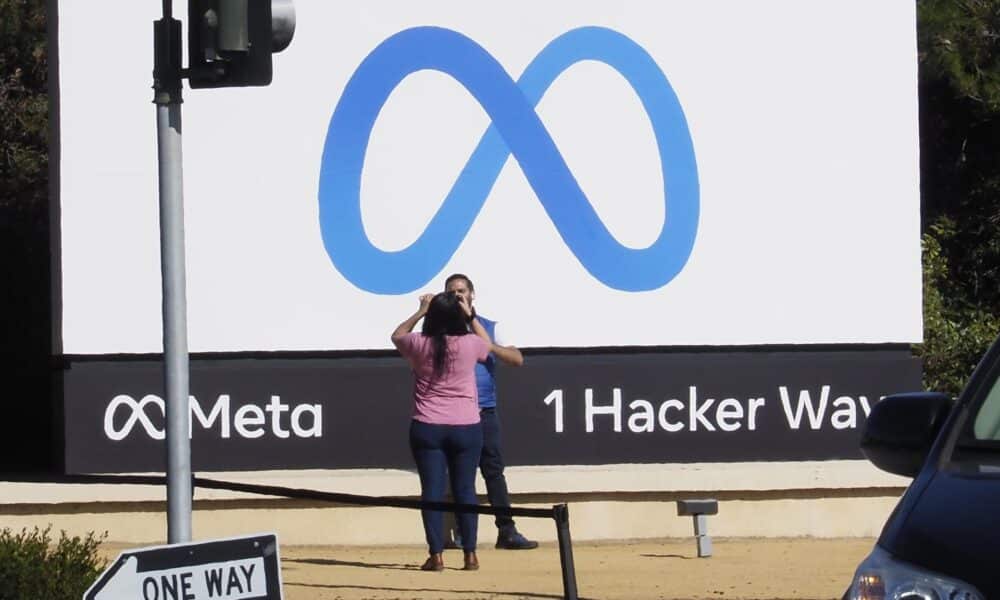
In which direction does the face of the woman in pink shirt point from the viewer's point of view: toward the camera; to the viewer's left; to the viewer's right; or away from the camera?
away from the camera

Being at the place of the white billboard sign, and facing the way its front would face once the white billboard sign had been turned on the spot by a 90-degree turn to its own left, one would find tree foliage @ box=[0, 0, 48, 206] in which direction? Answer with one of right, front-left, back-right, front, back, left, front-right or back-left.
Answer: back-left

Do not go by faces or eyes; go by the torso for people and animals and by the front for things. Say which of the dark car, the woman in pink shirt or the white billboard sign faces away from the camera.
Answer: the woman in pink shirt

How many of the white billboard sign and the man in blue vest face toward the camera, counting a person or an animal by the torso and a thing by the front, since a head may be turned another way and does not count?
2

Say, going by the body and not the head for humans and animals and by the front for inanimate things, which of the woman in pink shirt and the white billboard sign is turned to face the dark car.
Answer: the white billboard sign

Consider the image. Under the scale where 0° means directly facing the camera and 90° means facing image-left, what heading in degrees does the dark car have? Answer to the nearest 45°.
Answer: approximately 45°

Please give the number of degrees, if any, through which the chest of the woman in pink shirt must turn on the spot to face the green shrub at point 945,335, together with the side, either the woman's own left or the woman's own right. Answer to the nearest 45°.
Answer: approximately 45° to the woman's own right

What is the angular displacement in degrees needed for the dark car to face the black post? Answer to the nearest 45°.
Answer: approximately 90° to its right

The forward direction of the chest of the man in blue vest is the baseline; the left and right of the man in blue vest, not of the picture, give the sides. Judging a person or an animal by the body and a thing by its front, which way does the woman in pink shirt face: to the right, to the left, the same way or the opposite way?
the opposite way

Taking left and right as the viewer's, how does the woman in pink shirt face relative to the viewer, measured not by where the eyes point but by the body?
facing away from the viewer

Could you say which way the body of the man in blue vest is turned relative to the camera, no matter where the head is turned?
toward the camera
